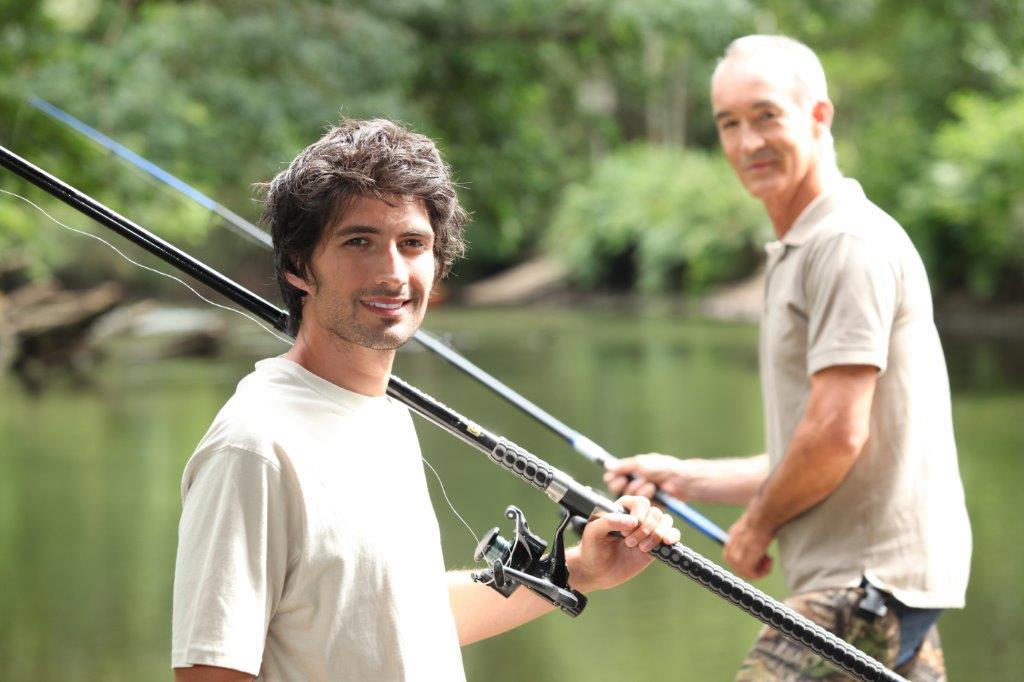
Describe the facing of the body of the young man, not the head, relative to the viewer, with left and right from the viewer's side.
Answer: facing the viewer and to the right of the viewer

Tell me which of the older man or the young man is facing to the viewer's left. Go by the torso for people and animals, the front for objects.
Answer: the older man

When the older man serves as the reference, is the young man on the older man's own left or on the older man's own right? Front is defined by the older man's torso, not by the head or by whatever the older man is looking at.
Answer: on the older man's own left

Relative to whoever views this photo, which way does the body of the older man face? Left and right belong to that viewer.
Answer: facing to the left of the viewer

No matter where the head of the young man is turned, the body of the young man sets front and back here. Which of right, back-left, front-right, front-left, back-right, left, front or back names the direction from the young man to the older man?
left

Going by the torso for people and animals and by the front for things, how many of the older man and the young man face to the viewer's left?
1
